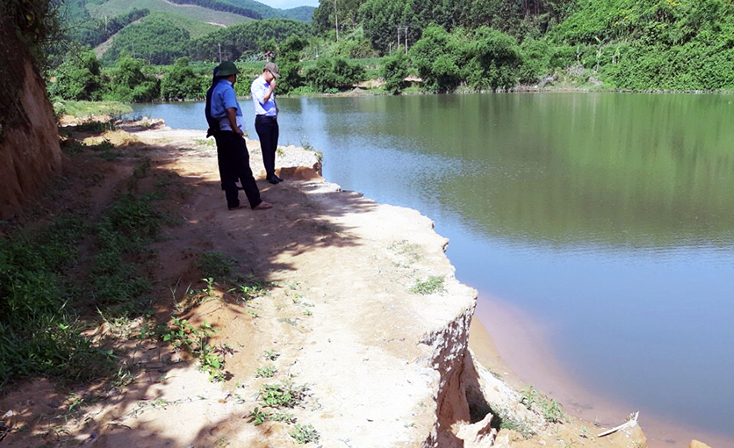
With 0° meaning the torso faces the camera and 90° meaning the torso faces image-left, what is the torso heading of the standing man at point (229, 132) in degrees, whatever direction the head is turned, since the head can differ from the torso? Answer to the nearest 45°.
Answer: approximately 270°

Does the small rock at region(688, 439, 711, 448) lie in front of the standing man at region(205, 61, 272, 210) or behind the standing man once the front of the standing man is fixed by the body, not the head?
in front

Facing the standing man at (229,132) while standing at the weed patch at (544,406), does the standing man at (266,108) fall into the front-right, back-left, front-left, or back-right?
front-right

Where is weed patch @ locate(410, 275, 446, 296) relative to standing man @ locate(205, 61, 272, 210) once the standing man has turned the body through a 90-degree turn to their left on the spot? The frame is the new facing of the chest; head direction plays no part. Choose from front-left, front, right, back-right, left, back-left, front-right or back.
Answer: back-right

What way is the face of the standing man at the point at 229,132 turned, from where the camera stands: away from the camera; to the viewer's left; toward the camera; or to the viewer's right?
to the viewer's right

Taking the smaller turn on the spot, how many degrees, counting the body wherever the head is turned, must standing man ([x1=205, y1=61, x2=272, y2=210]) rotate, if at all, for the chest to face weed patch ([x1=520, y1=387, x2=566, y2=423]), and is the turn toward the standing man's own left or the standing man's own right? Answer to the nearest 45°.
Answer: approximately 45° to the standing man's own right

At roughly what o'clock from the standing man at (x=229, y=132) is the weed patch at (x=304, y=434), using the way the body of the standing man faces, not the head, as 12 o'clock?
The weed patch is roughly at 3 o'clock from the standing man.

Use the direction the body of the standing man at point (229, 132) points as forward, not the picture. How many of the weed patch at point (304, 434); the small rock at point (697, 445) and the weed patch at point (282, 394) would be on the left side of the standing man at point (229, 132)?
0

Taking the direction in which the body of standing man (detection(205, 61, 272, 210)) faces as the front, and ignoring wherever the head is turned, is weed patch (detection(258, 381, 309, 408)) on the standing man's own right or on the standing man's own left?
on the standing man's own right

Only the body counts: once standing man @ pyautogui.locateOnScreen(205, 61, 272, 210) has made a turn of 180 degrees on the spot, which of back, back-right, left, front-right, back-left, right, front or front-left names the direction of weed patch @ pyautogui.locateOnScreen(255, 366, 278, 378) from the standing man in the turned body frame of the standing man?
left
